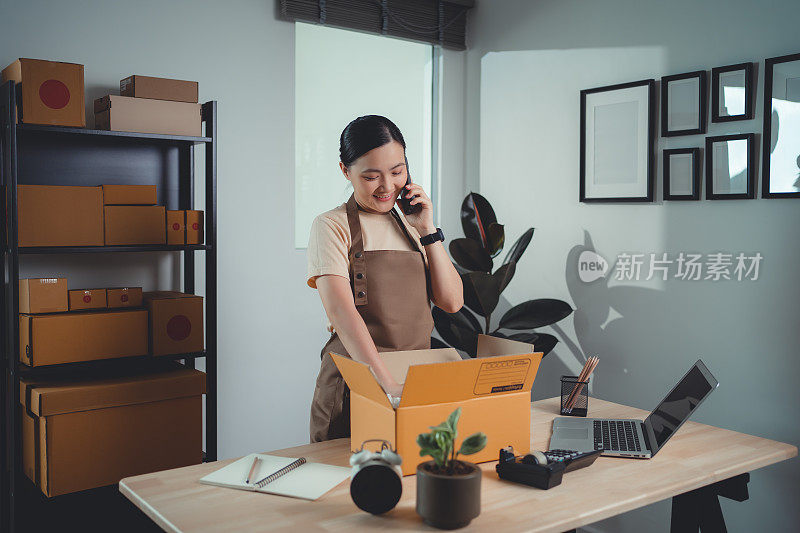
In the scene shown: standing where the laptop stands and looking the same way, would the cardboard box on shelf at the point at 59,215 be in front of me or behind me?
in front

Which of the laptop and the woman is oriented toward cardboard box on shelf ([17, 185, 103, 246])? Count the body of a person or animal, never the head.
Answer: the laptop

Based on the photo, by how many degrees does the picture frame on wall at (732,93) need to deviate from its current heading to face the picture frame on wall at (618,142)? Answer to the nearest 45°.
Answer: approximately 90° to its right

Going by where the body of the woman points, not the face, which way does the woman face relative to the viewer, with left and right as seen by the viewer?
facing the viewer and to the right of the viewer

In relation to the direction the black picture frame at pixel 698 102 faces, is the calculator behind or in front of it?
in front

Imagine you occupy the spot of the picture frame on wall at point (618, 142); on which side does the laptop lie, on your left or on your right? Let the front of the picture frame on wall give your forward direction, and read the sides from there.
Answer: on your left

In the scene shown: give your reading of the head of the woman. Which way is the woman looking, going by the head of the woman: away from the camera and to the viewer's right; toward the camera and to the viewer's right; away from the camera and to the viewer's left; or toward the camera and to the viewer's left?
toward the camera and to the viewer's right

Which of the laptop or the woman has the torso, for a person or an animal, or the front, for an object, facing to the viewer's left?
the laptop

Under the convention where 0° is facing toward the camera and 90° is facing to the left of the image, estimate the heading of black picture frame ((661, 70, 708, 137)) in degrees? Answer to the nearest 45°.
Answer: approximately 45°

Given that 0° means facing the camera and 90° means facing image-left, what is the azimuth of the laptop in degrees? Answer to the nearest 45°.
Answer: approximately 90°

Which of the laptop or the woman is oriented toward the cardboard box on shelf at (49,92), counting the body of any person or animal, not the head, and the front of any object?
the laptop

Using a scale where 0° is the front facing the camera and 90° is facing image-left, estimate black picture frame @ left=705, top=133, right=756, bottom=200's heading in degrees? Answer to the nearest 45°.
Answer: approximately 45°

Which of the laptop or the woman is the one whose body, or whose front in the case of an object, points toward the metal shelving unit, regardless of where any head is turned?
the laptop

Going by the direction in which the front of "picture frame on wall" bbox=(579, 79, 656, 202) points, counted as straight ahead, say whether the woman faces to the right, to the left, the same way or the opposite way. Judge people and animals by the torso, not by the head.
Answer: to the left
